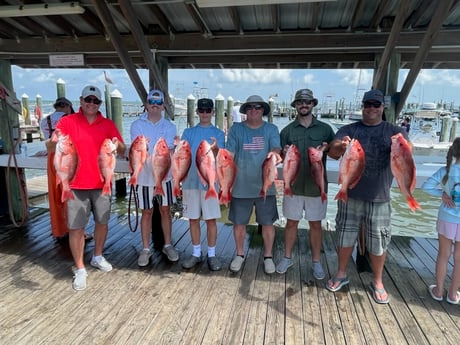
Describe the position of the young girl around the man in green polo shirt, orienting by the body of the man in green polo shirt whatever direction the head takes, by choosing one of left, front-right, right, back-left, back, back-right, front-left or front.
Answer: left

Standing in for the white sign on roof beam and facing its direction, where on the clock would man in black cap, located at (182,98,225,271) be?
The man in black cap is roughly at 11 o'clock from the white sign on roof beam.

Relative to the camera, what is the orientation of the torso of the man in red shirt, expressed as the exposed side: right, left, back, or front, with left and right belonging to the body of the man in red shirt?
front

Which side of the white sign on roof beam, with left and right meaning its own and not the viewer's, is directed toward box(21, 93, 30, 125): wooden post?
back

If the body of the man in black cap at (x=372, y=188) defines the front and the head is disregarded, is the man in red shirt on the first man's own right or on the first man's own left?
on the first man's own right

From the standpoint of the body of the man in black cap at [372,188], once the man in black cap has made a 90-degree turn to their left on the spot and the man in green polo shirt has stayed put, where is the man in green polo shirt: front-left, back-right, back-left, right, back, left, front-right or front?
back

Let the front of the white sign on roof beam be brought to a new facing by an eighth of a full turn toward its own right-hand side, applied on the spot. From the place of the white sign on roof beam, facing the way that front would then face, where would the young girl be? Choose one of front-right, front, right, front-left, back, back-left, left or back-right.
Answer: left

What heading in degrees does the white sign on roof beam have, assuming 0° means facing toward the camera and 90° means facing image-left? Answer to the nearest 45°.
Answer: approximately 0°

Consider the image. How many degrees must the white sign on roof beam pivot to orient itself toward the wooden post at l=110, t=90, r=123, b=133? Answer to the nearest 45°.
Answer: approximately 180°

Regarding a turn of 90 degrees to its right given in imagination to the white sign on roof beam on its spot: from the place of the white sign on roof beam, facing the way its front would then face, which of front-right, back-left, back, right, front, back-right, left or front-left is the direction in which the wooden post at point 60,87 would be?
right

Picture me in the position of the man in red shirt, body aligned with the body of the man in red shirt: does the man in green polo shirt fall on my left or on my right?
on my left

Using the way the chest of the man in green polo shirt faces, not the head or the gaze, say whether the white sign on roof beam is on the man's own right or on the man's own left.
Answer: on the man's own right
